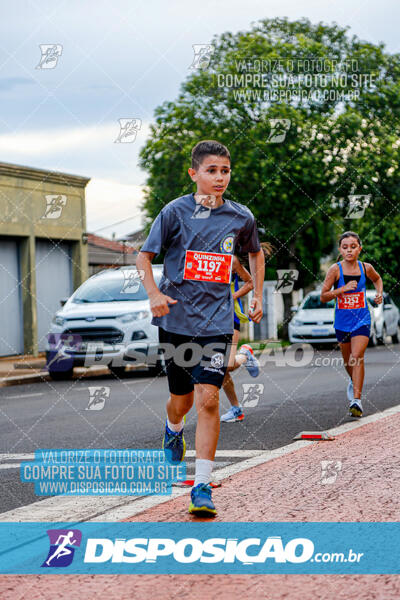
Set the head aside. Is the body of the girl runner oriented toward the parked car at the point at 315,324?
no

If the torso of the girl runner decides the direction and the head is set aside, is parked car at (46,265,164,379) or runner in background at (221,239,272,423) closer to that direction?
the runner in background

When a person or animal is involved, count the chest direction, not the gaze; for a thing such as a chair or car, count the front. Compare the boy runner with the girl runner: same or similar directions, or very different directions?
same or similar directions

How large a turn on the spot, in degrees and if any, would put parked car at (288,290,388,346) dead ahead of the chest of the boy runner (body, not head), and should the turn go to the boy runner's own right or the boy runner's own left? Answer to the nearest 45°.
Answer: approximately 180°

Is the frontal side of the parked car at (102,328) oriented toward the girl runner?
no

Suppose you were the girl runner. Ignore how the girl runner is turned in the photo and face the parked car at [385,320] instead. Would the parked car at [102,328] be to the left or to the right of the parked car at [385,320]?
left

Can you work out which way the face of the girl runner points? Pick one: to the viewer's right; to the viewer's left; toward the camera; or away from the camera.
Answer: toward the camera

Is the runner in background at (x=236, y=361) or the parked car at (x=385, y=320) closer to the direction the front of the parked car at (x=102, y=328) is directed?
the runner in background

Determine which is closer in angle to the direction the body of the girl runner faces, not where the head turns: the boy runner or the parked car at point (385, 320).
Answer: the boy runner

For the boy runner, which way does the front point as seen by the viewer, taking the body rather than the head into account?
toward the camera

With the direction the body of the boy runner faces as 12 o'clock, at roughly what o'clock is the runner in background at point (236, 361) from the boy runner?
The runner in background is roughly at 6 o'clock from the boy runner.

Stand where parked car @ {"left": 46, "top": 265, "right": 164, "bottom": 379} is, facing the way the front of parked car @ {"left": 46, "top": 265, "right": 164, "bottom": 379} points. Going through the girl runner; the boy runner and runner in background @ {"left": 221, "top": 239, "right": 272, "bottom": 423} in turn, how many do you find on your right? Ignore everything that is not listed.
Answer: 0

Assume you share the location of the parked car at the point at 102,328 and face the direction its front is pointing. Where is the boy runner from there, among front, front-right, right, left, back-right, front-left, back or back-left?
front-left

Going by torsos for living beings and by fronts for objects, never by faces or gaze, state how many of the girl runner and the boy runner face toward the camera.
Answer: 2

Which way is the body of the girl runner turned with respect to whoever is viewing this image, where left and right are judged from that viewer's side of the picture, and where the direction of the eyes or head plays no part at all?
facing the viewer

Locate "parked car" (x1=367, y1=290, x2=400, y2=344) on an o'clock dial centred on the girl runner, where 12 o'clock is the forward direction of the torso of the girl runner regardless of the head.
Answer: The parked car is roughly at 6 o'clock from the girl runner.

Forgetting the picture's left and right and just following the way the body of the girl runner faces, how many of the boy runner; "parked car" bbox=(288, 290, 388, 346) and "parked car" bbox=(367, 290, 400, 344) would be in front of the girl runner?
1

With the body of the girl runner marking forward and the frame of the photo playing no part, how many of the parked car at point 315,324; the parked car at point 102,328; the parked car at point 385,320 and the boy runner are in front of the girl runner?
1
